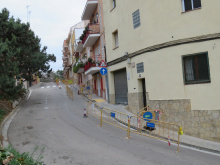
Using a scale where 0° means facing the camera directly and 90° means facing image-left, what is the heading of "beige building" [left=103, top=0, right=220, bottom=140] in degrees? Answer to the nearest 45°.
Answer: approximately 45°
